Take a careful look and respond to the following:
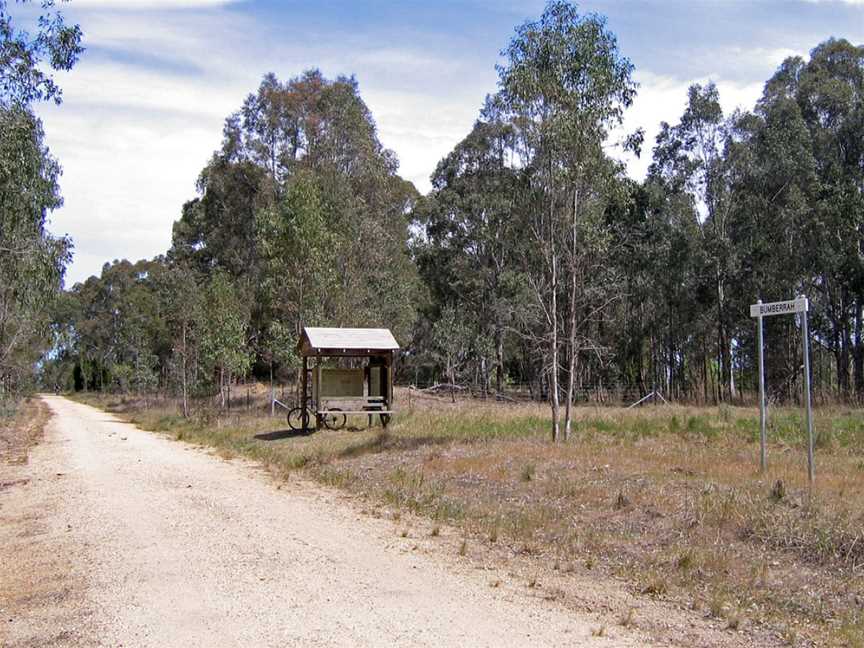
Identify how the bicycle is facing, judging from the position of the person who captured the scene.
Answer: facing to the left of the viewer

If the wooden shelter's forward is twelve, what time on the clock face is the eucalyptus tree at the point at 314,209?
The eucalyptus tree is roughly at 6 o'clock from the wooden shelter.

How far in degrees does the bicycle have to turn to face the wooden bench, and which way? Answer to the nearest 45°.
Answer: approximately 135° to its left

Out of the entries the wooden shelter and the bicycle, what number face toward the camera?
1

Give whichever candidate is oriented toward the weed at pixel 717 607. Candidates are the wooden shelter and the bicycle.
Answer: the wooden shelter

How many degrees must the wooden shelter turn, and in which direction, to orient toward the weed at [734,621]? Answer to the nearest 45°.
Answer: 0° — it already faces it

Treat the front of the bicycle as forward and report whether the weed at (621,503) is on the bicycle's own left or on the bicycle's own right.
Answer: on the bicycle's own left

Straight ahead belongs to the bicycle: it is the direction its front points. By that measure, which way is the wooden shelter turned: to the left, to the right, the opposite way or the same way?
to the left

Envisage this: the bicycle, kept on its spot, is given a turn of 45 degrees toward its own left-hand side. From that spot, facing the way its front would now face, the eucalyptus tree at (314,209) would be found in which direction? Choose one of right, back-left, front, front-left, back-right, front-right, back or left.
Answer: back-right

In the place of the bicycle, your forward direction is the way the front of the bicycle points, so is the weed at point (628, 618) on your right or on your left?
on your left

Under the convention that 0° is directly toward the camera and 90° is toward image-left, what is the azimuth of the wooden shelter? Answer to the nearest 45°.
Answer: approximately 0°
